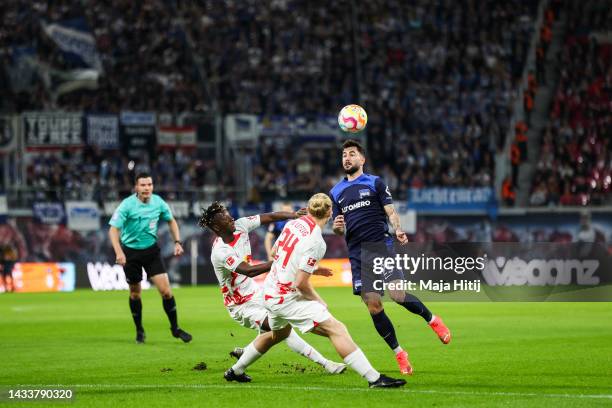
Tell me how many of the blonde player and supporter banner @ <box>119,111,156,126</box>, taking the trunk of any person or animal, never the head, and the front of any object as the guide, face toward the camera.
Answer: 1

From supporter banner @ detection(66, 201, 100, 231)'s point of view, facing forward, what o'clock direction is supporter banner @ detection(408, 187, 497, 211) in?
supporter banner @ detection(408, 187, 497, 211) is roughly at 9 o'clock from supporter banner @ detection(66, 201, 100, 231).

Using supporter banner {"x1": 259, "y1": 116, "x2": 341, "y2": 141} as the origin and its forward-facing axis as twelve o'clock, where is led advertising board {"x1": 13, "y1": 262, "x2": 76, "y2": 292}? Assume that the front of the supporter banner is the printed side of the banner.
led advertising board {"x1": 13, "y1": 262, "x2": 76, "y2": 292} is roughly at 2 o'clock from supporter banner {"x1": 259, "y1": 116, "x2": 341, "y2": 141}.

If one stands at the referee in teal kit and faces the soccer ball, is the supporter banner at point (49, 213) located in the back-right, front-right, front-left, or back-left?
back-left

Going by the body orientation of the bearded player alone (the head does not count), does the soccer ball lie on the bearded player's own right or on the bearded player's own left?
on the bearded player's own right

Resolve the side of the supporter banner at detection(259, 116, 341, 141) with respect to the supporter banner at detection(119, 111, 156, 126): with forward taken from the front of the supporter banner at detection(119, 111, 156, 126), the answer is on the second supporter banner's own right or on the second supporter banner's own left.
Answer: on the second supporter banner's own left

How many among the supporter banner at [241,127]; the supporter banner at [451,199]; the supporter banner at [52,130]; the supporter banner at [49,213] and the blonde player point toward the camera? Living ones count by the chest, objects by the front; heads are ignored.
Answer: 4

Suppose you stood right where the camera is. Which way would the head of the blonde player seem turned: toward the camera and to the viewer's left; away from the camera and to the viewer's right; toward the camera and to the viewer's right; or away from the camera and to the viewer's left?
away from the camera and to the viewer's right

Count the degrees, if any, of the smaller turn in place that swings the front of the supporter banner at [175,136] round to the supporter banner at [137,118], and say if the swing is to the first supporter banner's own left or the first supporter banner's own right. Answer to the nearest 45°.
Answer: approximately 90° to the first supporter banner's own right
